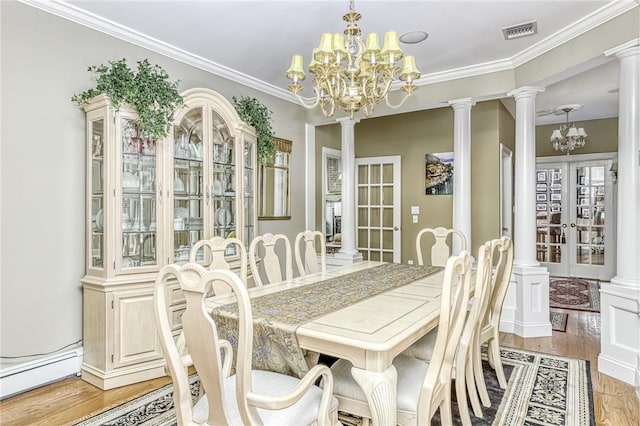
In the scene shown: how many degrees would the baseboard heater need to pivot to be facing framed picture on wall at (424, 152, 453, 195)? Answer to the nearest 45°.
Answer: approximately 45° to its left

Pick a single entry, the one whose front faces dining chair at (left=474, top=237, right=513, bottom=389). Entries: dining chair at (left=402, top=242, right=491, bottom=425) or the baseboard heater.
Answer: the baseboard heater

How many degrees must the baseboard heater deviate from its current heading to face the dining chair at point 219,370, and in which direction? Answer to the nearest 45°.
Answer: approximately 45° to its right

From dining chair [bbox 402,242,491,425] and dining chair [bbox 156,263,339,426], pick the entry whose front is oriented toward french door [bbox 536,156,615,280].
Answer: dining chair [bbox 156,263,339,426]

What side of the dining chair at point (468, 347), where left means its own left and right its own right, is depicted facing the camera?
left

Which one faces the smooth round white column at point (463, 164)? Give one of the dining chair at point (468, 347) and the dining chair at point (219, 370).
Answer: the dining chair at point (219, 370)

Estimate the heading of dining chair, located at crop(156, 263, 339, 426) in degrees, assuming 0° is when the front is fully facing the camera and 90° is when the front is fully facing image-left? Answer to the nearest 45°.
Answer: approximately 225°

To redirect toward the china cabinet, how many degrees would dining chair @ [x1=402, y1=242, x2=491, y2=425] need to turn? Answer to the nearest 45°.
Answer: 0° — it already faces it

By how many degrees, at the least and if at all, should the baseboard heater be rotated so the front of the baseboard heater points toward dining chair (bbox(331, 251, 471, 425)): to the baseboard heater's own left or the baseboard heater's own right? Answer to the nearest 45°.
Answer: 0° — it already faces it
